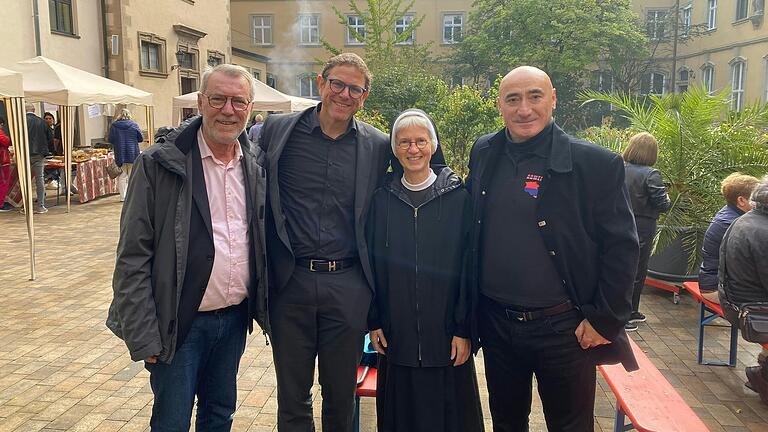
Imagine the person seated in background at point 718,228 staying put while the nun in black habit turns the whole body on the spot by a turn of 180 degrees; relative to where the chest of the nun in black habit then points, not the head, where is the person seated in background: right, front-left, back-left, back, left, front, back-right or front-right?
front-right

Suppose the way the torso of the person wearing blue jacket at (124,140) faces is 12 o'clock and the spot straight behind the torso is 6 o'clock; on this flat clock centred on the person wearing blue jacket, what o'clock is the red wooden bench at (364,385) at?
The red wooden bench is roughly at 6 o'clock from the person wearing blue jacket.

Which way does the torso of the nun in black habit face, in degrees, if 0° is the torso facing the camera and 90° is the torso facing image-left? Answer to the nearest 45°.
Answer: approximately 0°

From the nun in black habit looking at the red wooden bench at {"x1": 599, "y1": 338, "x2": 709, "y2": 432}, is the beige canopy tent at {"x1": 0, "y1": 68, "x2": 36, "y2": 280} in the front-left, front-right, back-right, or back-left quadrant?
back-left

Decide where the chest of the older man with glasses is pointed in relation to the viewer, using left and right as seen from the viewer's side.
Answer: facing the viewer and to the right of the viewer

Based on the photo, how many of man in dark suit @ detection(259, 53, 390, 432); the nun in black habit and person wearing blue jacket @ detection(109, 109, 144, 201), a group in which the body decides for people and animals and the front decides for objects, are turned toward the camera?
2

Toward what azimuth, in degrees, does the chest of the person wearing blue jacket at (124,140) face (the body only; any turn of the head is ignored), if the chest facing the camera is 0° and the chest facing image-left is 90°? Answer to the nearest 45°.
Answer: approximately 180°

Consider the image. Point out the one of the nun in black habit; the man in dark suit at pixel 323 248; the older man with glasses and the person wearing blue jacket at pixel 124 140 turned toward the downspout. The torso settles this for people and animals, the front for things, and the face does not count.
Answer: the person wearing blue jacket

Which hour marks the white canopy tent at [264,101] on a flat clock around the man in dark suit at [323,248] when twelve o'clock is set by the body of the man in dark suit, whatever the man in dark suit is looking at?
The white canopy tent is roughly at 6 o'clock from the man in dark suit.

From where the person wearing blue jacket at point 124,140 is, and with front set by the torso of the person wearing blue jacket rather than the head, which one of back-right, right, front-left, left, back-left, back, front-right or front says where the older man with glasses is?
back

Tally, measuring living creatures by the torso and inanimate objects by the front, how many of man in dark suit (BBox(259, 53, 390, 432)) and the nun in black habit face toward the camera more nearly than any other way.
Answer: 2
